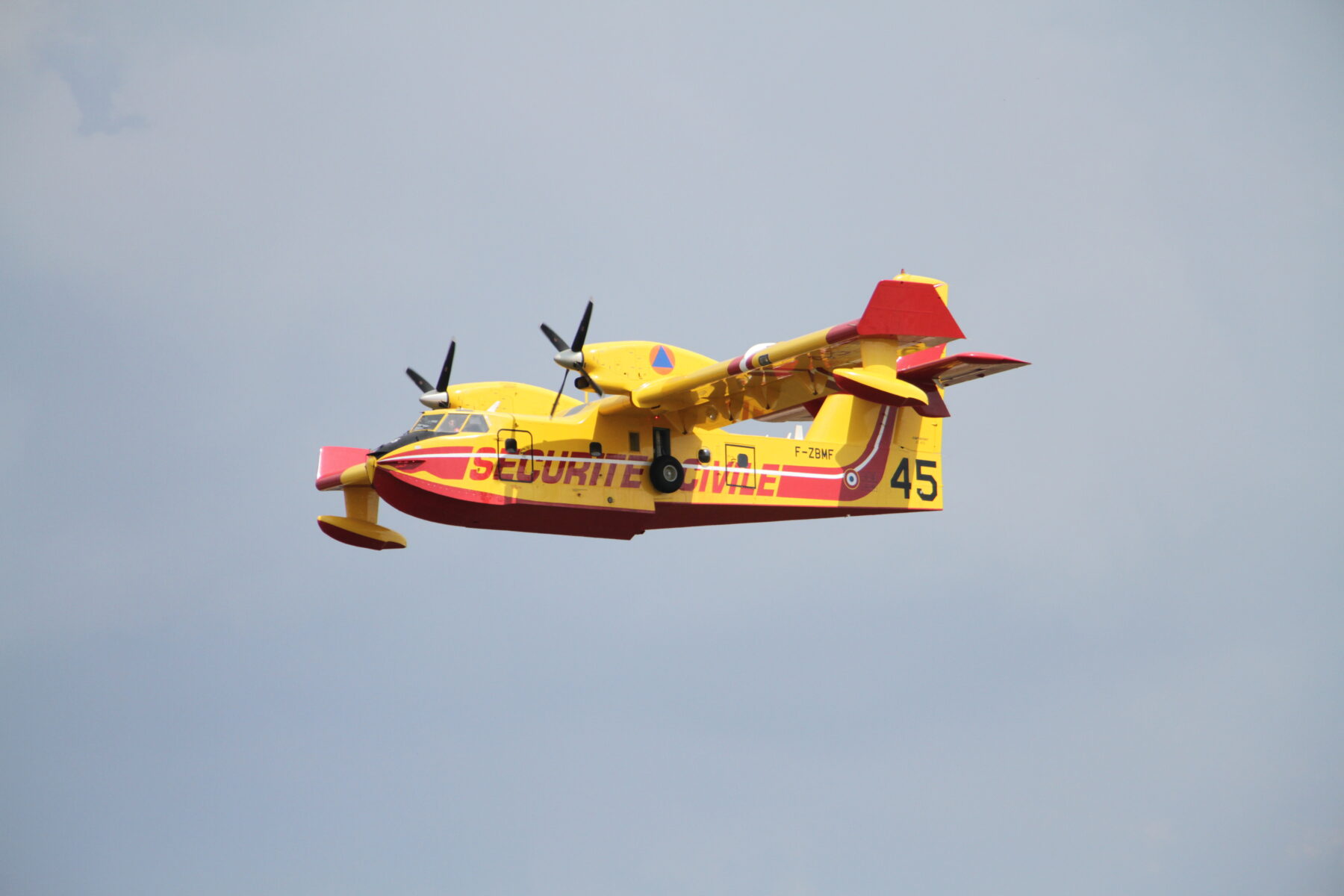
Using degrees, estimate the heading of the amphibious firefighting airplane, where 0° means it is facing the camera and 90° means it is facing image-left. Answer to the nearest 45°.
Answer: approximately 45°
